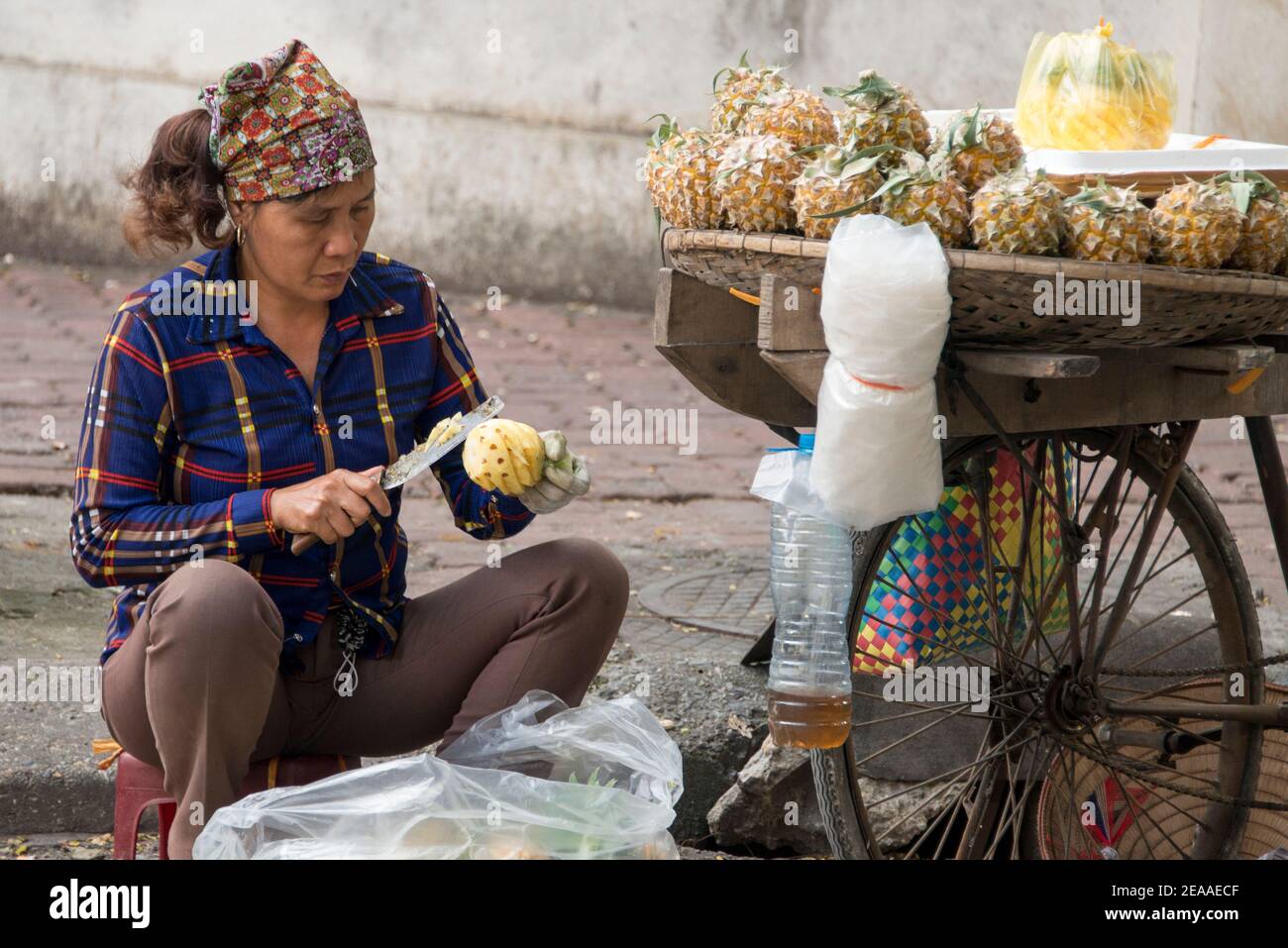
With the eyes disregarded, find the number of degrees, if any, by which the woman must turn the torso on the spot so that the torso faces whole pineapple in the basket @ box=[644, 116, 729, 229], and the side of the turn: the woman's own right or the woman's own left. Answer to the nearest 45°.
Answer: approximately 45° to the woman's own left

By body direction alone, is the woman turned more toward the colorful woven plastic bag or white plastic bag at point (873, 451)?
the white plastic bag

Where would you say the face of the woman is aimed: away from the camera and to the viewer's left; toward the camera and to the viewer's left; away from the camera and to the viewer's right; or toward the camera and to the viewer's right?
toward the camera and to the viewer's right

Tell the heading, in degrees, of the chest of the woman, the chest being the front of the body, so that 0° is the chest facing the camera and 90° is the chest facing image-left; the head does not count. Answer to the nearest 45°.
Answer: approximately 315°

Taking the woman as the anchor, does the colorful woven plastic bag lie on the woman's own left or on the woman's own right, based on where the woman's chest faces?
on the woman's own left

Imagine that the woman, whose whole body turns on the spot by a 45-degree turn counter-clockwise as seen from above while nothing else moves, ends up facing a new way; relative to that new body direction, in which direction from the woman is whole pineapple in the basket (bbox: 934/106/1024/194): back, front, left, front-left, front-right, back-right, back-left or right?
front

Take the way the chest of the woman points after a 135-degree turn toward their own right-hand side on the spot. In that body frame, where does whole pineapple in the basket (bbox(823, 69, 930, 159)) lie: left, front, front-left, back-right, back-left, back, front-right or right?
back

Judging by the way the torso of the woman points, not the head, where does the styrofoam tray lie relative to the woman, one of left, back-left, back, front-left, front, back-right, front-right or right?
front-left

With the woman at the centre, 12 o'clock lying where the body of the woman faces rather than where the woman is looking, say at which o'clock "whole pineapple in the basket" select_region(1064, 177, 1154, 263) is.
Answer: The whole pineapple in the basket is roughly at 11 o'clock from the woman.

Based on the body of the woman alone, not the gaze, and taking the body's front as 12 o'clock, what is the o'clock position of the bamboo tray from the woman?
The bamboo tray is roughly at 11 o'clock from the woman.

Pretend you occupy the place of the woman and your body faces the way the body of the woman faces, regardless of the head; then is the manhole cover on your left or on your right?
on your left
